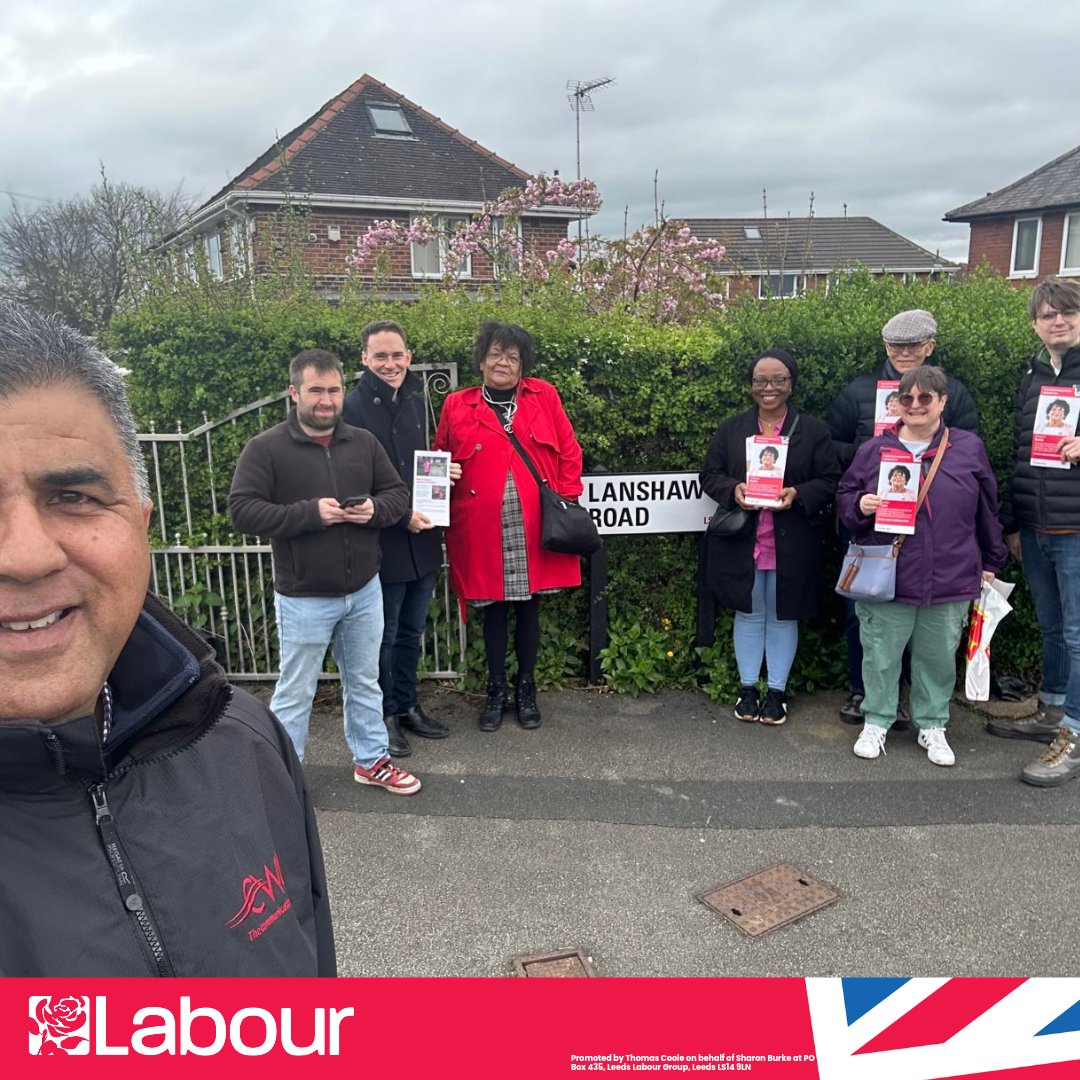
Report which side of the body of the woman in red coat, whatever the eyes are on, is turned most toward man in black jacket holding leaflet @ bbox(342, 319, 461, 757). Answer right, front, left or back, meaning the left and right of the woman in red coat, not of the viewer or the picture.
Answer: right

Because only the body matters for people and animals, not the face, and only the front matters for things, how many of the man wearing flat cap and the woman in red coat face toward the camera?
2

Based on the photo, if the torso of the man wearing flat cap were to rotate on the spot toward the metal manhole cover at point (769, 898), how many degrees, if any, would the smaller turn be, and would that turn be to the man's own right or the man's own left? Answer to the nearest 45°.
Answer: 0° — they already face it

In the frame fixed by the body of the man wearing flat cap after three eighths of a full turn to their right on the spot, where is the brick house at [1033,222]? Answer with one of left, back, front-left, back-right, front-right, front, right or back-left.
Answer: front-right

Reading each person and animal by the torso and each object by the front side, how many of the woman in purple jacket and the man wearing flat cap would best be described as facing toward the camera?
2

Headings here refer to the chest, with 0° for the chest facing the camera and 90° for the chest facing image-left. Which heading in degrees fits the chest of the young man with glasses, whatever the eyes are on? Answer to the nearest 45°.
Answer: approximately 45°

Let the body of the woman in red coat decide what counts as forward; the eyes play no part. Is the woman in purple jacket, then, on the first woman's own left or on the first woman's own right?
on the first woman's own left
